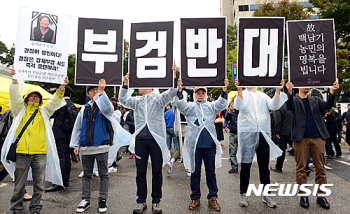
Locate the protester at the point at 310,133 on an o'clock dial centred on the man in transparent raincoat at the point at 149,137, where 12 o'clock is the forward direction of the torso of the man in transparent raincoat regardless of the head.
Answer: The protester is roughly at 9 o'clock from the man in transparent raincoat.

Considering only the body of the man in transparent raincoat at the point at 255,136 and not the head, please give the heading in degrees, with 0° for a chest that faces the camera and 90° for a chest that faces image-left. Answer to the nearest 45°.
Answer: approximately 0°

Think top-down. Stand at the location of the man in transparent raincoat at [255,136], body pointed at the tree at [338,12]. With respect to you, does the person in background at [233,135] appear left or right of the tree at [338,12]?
left

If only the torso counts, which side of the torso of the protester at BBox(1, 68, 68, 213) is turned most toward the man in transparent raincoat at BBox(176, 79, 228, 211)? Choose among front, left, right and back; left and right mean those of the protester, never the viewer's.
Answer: left

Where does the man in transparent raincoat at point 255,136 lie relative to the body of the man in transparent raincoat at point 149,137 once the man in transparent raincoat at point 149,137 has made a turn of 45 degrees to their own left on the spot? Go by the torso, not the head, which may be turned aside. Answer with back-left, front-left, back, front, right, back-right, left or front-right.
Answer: front-left

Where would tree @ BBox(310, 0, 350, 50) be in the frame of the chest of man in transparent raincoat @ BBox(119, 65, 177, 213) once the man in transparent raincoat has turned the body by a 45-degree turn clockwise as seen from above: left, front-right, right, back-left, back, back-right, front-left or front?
back

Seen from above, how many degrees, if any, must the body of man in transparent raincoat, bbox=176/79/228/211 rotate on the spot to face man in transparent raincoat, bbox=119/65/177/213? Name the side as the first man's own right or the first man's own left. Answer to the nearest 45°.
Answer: approximately 90° to the first man's own right

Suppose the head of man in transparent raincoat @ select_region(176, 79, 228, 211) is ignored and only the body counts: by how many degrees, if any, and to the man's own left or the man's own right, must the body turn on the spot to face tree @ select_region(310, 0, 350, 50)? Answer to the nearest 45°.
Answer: approximately 135° to the man's own left

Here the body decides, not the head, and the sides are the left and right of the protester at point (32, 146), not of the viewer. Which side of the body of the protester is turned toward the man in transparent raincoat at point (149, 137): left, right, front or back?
left

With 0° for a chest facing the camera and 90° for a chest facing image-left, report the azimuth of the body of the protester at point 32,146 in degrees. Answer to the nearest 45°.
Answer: approximately 0°

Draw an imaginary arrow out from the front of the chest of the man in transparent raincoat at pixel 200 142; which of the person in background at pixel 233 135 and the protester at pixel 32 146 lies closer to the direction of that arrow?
the protester
